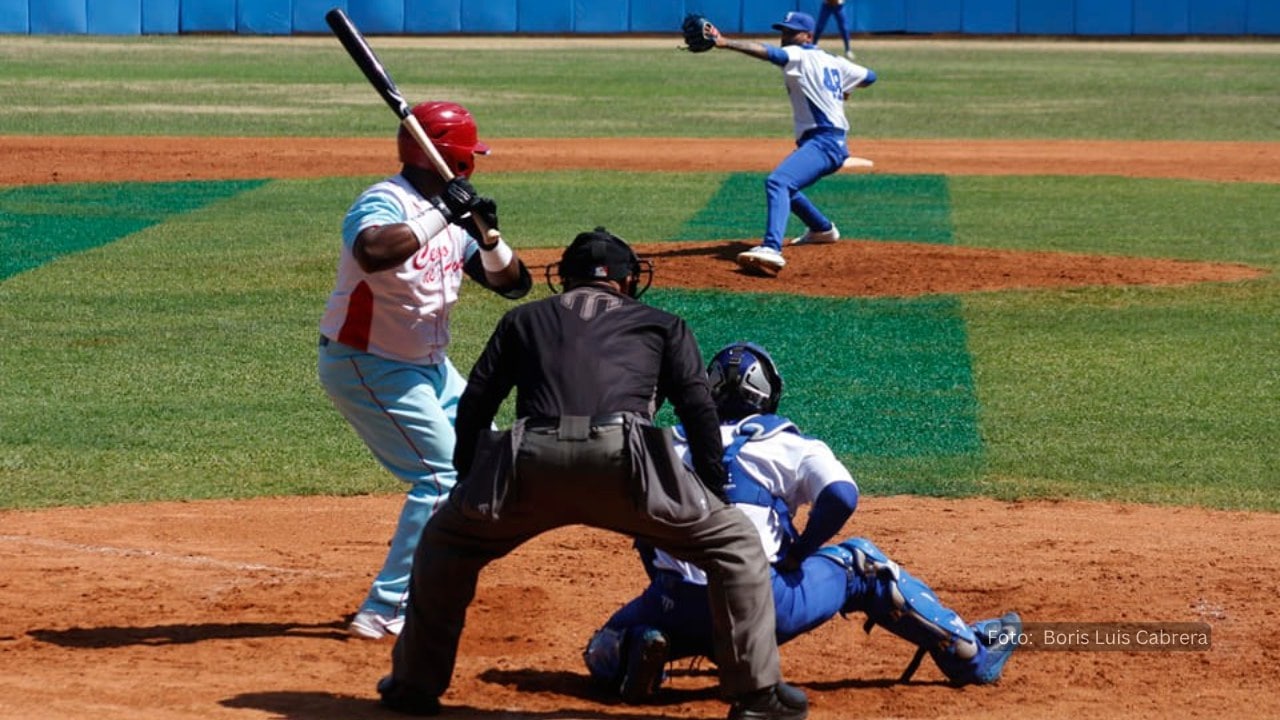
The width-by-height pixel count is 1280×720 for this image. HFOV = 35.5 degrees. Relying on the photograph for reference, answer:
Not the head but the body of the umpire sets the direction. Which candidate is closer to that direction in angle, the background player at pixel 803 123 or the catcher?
the background player

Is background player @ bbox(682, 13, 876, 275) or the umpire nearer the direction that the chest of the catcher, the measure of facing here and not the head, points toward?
the background player

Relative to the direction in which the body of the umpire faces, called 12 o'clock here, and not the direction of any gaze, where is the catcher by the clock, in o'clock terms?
The catcher is roughly at 2 o'clock from the umpire.

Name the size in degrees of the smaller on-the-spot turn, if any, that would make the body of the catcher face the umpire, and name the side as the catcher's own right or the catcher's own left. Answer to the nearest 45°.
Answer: approximately 135° to the catcher's own left

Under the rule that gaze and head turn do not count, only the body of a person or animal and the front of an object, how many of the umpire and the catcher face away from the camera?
2

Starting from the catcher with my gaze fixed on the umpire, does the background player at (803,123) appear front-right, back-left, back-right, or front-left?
back-right

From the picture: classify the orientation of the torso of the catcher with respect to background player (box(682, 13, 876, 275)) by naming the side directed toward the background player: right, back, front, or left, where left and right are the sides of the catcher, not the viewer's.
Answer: front

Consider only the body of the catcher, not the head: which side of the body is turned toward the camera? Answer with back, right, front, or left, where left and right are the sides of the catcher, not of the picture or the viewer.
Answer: back

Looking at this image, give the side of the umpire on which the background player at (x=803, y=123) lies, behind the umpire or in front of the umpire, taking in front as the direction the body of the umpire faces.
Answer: in front

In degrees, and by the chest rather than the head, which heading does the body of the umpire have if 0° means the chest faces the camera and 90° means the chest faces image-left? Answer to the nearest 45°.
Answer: approximately 180°

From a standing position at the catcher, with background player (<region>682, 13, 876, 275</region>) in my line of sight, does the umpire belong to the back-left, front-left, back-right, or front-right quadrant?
back-left
